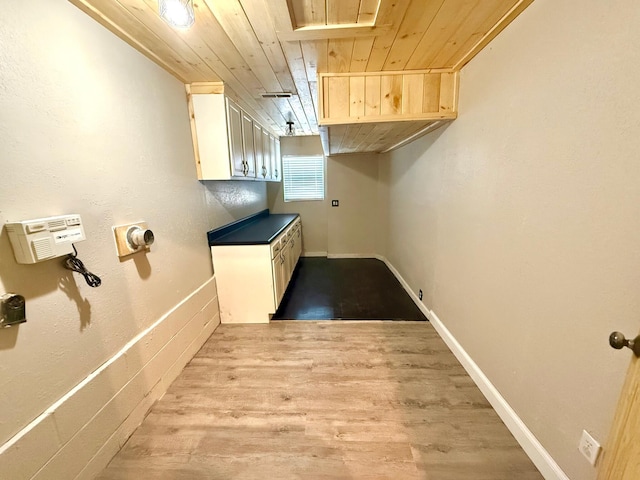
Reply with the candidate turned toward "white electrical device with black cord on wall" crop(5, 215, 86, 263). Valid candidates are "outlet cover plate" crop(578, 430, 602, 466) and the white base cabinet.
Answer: the outlet cover plate

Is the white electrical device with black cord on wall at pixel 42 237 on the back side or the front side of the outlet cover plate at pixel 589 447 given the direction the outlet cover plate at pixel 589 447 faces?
on the front side

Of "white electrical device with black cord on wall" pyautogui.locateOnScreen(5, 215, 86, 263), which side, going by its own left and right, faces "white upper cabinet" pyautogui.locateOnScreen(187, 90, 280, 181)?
left

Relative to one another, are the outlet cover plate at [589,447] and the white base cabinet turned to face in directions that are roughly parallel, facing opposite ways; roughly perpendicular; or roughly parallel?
roughly parallel, facing opposite ways

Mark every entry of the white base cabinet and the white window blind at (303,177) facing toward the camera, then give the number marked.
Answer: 1

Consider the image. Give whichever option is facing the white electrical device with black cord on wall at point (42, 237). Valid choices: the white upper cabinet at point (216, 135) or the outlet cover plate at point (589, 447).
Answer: the outlet cover plate

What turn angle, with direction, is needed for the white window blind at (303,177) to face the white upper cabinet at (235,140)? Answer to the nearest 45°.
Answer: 0° — it already faces it

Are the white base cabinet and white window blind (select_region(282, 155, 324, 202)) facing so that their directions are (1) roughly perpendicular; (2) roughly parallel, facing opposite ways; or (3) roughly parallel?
roughly perpendicular

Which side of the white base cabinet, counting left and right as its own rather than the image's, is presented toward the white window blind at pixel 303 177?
left

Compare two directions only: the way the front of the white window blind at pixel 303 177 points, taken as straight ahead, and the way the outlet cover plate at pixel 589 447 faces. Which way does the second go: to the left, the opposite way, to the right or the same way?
to the right

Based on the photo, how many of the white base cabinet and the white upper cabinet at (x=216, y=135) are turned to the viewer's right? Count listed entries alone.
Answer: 2

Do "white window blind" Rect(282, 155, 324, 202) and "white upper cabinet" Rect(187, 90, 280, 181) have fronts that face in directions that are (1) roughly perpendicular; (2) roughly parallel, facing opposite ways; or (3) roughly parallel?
roughly perpendicular

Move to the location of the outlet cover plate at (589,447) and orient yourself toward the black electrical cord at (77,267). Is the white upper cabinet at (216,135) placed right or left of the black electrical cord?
right

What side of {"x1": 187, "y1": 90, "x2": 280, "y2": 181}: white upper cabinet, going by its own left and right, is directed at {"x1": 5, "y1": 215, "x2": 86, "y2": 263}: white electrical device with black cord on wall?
right

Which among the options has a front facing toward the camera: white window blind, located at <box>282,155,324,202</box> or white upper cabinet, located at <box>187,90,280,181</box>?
the white window blind

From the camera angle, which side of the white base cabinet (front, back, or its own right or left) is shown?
right

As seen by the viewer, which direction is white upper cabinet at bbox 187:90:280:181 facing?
to the viewer's right

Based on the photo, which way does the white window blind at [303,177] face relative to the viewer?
toward the camera

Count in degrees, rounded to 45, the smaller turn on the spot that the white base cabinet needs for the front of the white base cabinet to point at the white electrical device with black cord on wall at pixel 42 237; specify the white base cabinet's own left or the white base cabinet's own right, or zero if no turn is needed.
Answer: approximately 135° to the white base cabinet's own right

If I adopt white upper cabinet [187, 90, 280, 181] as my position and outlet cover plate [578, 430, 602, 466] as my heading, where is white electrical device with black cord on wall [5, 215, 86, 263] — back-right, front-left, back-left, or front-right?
front-right
